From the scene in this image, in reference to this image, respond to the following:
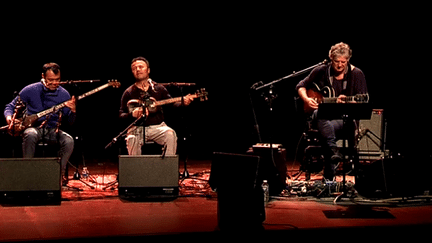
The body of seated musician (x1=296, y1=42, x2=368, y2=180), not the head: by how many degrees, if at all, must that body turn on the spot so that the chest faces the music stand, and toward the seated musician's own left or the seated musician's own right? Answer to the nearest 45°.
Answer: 0° — they already face it

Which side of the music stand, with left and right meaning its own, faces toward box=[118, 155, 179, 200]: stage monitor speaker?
left

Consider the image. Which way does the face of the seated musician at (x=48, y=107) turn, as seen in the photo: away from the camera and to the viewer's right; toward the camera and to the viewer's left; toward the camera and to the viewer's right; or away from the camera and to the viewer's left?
toward the camera and to the viewer's right

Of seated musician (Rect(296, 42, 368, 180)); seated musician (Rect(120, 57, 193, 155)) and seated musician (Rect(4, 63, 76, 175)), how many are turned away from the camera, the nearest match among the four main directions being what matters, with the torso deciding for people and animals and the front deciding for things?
0

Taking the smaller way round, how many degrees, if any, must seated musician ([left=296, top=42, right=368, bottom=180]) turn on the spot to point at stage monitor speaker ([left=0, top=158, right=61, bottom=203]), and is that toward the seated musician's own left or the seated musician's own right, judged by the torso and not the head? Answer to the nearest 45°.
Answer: approximately 45° to the seated musician's own right

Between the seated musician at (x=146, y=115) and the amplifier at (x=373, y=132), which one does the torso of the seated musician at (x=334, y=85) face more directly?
the seated musician

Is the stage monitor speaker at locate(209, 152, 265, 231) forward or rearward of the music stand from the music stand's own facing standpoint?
rearward

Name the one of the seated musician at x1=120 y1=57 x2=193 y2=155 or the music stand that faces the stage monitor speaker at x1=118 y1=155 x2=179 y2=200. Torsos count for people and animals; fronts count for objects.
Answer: the seated musician

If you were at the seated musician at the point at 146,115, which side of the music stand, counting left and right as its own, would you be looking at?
left

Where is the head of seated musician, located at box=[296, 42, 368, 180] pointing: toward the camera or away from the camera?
toward the camera

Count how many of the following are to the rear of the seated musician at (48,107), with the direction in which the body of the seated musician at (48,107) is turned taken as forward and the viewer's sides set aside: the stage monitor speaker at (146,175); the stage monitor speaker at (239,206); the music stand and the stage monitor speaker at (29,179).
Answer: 0

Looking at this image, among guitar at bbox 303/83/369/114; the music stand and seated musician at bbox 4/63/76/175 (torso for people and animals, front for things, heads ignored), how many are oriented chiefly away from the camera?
1

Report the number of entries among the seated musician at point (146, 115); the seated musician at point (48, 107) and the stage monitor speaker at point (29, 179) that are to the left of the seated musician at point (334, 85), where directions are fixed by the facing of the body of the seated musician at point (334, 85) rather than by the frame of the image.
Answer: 0

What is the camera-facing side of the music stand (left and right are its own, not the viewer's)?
back

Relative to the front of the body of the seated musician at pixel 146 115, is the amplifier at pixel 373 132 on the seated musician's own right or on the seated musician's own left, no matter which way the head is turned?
on the seated musician's own left

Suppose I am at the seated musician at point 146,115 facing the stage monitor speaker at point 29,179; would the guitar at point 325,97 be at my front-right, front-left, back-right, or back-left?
back-left

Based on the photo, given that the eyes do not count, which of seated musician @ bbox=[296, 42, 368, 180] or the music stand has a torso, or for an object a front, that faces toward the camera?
the seated musician

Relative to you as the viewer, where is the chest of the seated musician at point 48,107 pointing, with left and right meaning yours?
facing the viewer

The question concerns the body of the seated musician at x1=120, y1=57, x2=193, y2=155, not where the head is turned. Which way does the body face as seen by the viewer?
toward the camera
